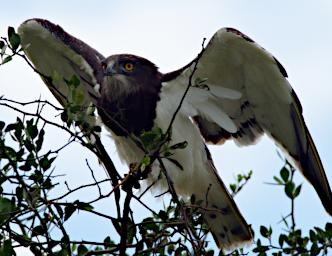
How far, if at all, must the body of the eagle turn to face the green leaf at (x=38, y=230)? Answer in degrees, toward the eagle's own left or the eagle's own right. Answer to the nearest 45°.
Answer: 0° — it already faces it

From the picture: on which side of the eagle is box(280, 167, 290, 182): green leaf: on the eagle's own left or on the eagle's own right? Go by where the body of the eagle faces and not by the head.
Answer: on the eagle's own left

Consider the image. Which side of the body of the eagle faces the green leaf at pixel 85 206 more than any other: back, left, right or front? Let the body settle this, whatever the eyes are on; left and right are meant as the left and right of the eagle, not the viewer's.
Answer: front

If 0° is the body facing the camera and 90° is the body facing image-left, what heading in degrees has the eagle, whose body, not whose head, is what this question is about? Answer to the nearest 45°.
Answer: approximately 45°

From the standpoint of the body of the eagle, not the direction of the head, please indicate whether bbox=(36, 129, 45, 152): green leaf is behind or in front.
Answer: in front

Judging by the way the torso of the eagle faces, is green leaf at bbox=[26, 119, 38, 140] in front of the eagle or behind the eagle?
in front

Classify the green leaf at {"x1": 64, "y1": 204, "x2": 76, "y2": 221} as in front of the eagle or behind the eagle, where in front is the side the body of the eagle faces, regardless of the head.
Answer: in front

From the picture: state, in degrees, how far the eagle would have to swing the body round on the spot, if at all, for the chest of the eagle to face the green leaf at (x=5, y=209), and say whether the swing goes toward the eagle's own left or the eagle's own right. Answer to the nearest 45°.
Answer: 0° — it already faces it
